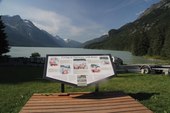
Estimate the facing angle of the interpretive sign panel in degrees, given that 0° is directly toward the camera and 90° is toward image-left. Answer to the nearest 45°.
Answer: approximately 0°
